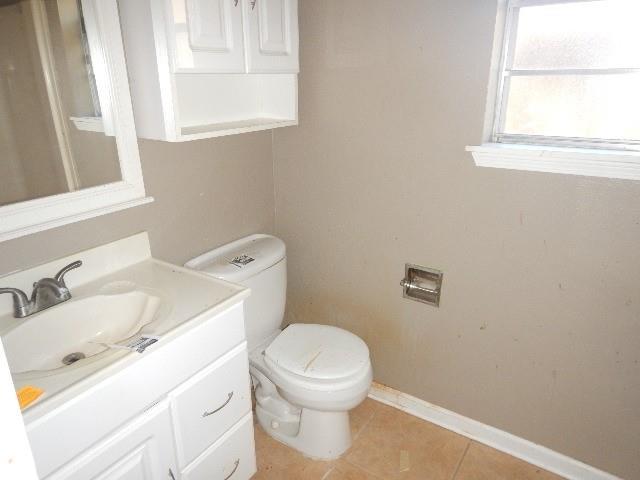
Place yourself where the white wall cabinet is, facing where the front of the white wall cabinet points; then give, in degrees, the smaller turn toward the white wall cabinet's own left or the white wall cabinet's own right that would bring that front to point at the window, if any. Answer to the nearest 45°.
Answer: approximately 45° to the white wall cabinet's own left

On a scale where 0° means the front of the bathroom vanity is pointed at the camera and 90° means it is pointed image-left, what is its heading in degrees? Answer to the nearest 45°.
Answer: approximately 315°

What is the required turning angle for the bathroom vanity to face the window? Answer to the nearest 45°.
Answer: approximately 45° to its left

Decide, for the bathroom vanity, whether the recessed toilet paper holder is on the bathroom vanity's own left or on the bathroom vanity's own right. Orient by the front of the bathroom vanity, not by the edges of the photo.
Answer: on the bathroom vanity's own left

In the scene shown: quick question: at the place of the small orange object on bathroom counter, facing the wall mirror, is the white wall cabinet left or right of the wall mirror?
right

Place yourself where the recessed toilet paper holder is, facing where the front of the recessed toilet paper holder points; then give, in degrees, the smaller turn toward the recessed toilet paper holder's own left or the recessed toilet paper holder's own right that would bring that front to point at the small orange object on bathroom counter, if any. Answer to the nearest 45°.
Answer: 0° — it already faces it
